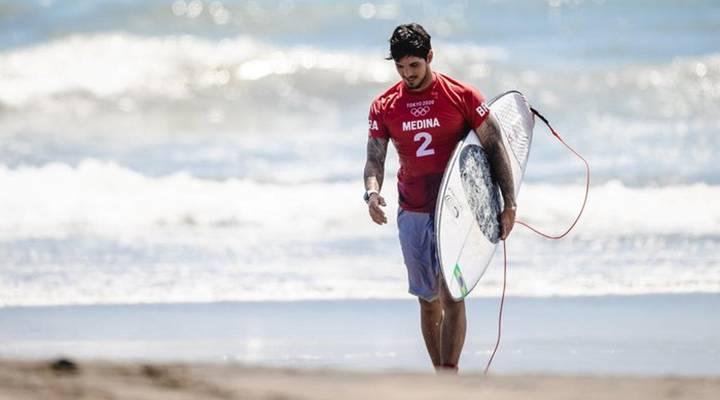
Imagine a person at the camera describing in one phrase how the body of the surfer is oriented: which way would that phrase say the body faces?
toward the camera
